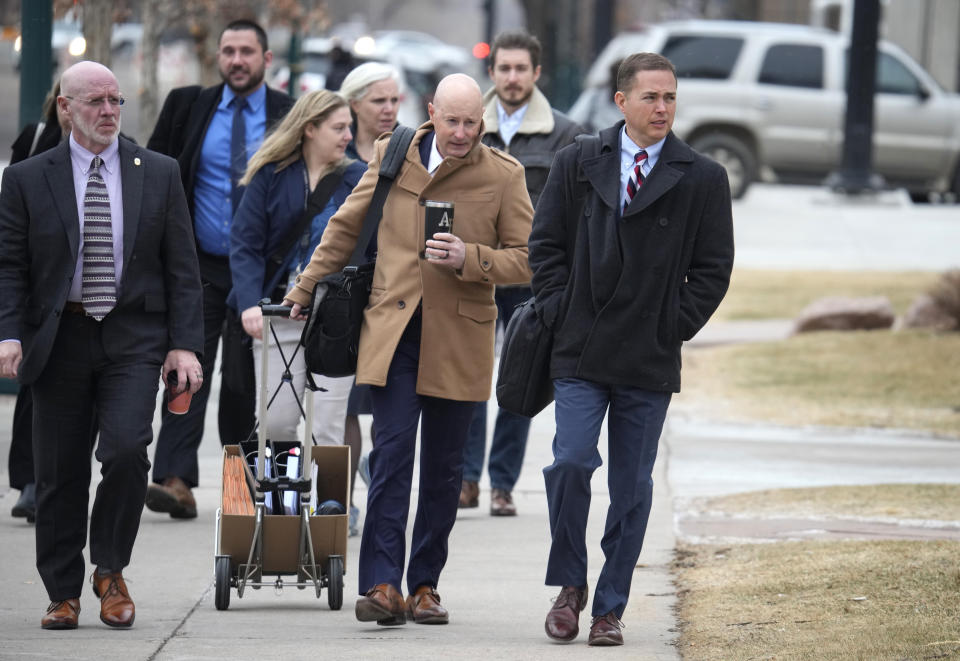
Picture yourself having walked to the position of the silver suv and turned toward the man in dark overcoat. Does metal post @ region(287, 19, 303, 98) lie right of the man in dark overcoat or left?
right

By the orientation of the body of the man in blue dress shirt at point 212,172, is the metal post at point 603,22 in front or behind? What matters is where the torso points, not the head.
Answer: behind

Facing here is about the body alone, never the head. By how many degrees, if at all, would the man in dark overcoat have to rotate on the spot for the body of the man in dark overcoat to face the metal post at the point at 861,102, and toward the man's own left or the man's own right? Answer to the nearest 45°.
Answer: approximately 180°

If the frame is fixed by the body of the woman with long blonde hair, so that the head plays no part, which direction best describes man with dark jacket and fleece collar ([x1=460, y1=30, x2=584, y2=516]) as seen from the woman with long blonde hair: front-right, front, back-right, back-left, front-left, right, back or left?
left

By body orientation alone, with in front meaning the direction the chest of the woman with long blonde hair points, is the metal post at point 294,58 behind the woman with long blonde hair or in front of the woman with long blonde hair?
behind

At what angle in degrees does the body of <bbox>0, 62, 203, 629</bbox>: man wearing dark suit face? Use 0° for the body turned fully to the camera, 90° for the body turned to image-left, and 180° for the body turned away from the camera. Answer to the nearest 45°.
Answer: approximately 0°

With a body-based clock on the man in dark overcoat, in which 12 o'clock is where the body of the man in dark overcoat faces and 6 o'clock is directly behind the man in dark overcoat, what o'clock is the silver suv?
The silver suv is roughly at 6 o'clock from the man in dark overcoat.

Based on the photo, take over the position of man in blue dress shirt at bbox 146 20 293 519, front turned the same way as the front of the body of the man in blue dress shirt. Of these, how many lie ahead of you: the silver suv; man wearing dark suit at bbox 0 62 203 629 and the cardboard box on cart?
2

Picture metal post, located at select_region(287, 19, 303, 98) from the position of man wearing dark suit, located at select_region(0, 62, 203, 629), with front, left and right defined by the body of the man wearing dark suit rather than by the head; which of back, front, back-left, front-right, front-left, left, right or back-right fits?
back

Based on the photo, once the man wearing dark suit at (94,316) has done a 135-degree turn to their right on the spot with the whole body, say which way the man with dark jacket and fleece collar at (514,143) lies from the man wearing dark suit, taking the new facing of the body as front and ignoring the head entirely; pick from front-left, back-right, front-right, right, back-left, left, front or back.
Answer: right

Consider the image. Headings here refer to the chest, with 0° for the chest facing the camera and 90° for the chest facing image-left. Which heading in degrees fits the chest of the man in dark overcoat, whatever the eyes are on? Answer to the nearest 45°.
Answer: approximately 0°

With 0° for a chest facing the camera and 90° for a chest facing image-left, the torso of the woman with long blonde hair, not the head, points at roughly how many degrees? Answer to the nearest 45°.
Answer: approximately 315°
